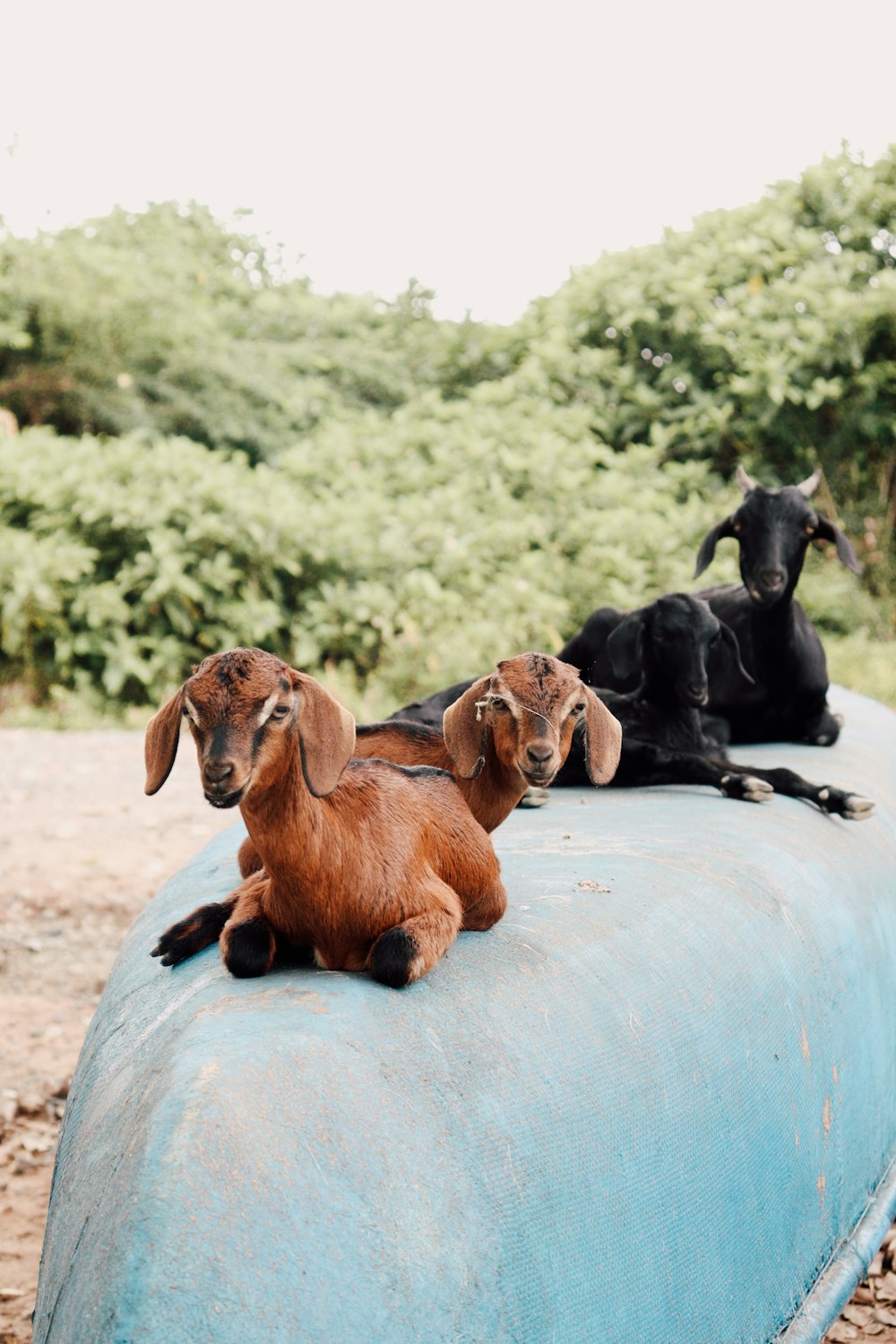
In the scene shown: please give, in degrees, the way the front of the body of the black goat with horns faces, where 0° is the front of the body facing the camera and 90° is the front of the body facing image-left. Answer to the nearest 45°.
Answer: approximately 315°

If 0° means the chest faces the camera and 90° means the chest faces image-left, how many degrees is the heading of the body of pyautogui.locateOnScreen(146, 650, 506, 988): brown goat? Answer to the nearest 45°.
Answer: approximately 45°

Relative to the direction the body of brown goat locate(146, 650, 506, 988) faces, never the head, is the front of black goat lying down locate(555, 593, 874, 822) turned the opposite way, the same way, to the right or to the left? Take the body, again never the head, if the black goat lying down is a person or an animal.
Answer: to the left

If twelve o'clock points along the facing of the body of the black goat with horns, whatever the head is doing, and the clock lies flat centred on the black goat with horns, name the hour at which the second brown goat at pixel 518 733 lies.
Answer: The second brown goat is roughly at 2 o'clock from the black goat with horns.

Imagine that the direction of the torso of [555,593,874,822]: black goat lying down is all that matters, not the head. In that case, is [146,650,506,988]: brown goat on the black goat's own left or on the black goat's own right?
on the black goat's own right

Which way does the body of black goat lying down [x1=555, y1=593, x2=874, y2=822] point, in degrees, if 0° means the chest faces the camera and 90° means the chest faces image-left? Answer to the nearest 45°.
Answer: approximately 315°

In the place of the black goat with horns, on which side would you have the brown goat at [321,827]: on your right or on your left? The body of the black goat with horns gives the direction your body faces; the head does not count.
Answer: on your right
